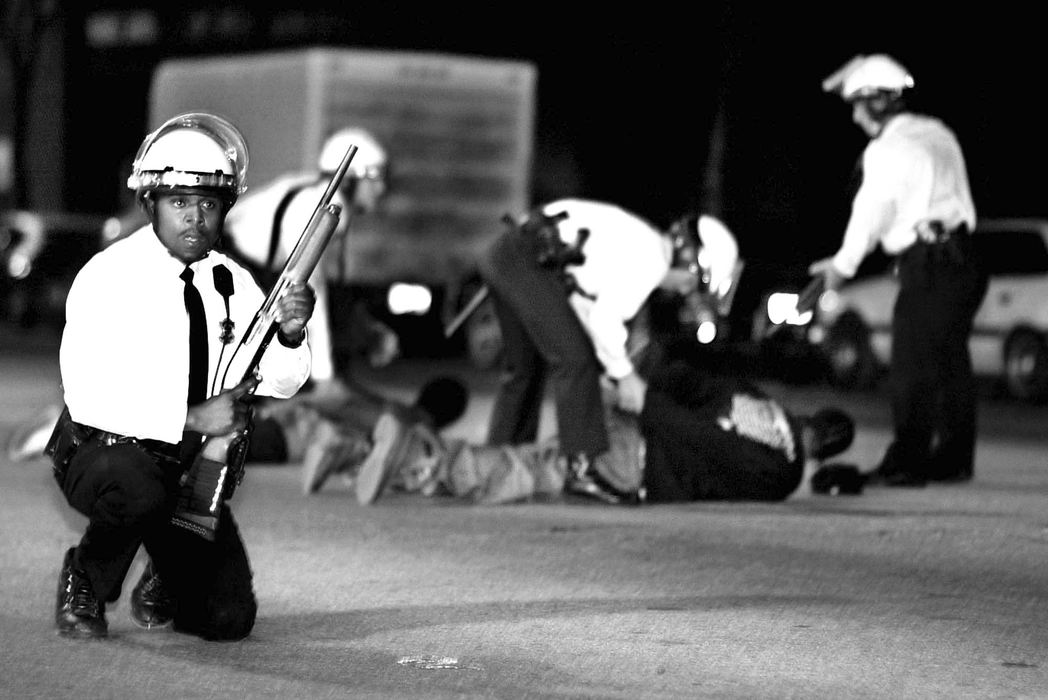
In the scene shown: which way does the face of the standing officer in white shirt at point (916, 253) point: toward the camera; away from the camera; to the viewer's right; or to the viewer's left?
to the viewer's left

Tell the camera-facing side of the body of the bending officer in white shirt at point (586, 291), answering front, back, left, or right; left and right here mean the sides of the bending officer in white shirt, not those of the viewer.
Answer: right

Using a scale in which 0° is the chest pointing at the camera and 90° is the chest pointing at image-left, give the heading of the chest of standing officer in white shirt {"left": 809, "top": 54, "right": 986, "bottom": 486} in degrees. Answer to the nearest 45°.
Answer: approximately 135°

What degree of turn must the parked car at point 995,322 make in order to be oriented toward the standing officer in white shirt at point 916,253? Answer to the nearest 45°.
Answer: approximately 90° to its left

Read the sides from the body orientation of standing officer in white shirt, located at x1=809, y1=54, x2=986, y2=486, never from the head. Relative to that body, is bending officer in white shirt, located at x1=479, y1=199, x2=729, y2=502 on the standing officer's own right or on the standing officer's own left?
on the standing officer's own left

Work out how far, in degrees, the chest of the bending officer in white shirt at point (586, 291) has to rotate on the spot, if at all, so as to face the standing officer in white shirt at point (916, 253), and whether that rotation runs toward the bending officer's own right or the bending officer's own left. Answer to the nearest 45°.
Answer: approximately 45° to the bending officer's own left

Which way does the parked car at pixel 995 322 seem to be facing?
to the viewer's left
